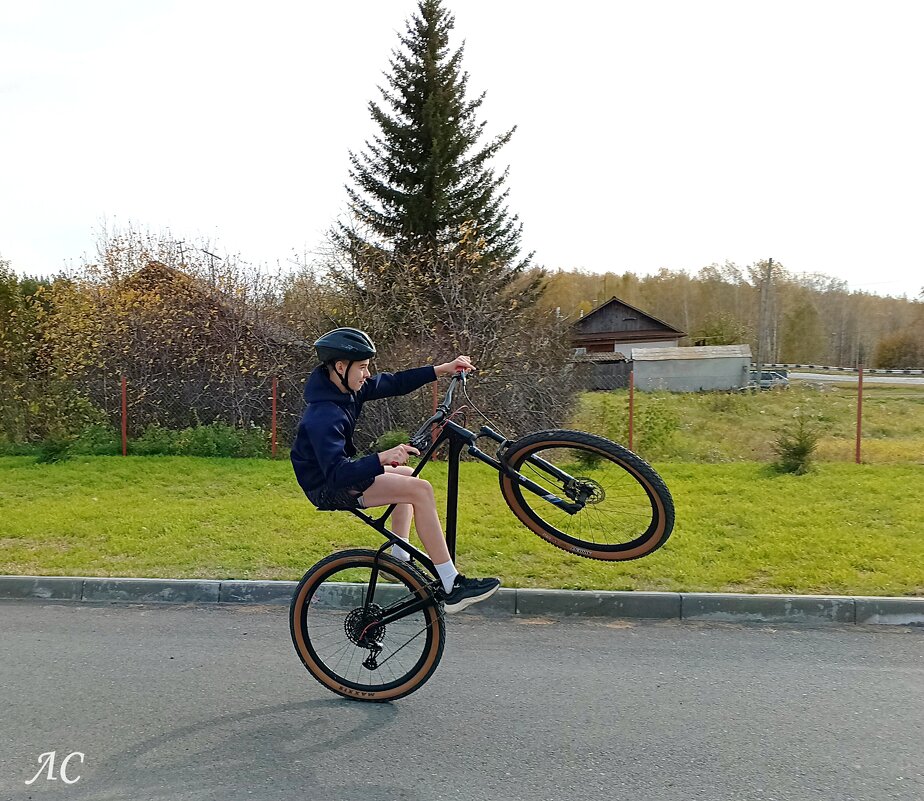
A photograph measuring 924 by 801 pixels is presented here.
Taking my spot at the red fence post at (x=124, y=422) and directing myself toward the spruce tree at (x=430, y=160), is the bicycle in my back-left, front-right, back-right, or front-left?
back-right

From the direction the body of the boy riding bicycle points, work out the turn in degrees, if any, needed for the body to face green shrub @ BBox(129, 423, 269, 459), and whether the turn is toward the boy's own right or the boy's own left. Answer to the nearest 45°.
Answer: approximately 90° to the boy's own left

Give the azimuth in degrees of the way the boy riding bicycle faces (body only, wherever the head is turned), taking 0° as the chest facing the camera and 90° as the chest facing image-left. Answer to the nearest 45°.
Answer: approximately 270°

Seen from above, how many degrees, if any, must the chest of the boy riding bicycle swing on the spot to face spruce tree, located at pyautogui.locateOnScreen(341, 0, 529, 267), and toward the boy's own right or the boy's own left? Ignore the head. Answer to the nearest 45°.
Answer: approximately 90° to the boy's own left

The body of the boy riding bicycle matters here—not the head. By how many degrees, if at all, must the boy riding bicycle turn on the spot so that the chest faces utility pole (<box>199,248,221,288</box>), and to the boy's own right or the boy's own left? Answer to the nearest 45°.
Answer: approximately 90° to the boy's own left

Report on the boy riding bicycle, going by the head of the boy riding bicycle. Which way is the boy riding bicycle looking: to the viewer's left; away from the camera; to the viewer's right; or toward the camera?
to the viewer's right

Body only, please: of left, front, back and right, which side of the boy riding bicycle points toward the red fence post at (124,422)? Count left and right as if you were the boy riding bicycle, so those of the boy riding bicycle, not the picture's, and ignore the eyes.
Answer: left

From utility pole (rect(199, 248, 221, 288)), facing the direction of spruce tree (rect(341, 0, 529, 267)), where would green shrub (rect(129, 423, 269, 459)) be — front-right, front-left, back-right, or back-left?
front-right
